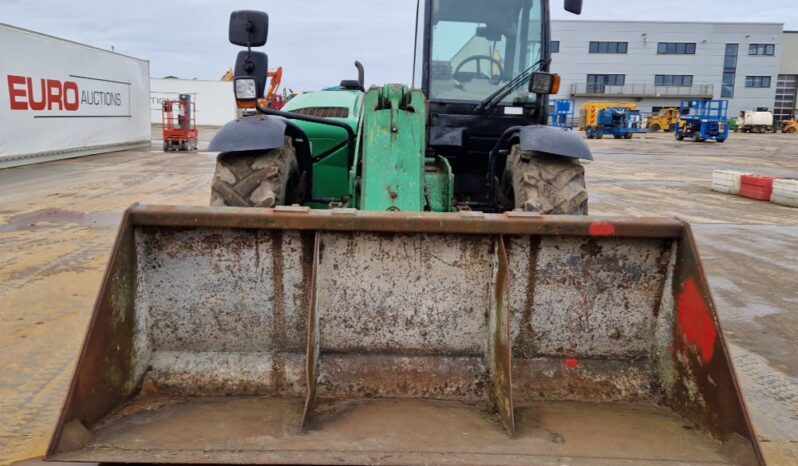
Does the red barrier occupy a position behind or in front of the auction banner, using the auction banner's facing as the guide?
in front

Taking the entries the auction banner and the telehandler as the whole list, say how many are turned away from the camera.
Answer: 0

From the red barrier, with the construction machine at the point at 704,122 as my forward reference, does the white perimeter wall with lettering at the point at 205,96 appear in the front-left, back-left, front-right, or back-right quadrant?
front-left

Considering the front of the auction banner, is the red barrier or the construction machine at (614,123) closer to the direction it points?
the red barrier

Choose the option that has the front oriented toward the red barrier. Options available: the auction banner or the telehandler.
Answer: the auction banner

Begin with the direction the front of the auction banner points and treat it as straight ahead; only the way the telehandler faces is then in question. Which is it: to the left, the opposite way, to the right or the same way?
to the right

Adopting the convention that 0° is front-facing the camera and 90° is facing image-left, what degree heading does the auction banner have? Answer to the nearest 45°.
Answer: approximately 315°

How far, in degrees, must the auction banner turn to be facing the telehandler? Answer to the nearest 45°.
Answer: approximately 45° to its right

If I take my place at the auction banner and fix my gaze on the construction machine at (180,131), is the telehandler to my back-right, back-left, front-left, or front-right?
back-right

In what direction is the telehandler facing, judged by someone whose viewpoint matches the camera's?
facing the viewer

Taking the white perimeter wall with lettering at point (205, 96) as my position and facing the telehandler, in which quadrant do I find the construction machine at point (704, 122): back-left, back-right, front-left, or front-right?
front-left

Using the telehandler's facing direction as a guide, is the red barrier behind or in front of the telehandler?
behind

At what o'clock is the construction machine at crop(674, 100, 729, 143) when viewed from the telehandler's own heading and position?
The construction machine is roughly at 7 o'clock from the telehandler.

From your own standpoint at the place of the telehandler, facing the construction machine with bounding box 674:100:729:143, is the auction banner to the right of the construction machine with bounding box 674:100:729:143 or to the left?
left

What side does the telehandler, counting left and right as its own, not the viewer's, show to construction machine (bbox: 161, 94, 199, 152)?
back
